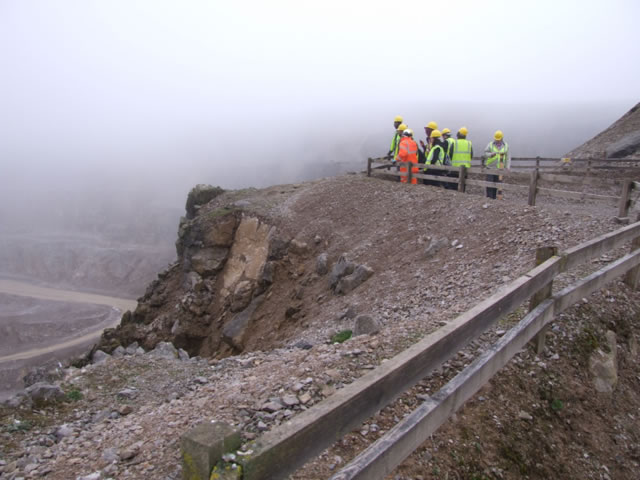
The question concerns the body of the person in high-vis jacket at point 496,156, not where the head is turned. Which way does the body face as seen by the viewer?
toward the camera

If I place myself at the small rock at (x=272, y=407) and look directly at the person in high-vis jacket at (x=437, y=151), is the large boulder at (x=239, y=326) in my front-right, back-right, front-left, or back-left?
front-left

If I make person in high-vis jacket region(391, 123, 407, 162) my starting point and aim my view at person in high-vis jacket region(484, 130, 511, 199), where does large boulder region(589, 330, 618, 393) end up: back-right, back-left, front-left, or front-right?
front-right

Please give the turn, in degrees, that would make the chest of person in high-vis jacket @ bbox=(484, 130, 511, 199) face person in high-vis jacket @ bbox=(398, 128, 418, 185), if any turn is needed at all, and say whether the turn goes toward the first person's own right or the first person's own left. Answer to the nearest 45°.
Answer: approximately 90° to the first person's own right

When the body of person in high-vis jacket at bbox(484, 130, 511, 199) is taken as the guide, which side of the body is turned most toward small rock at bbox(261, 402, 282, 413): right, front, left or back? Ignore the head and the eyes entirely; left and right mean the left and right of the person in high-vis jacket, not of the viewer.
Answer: front

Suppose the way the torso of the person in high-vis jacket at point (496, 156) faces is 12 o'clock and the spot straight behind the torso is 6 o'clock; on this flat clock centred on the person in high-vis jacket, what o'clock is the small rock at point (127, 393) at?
The small rock is roughly at 1 o'clock from the person in high-vis jacket.

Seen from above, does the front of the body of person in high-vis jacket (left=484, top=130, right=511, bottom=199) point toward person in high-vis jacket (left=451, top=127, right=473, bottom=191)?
no

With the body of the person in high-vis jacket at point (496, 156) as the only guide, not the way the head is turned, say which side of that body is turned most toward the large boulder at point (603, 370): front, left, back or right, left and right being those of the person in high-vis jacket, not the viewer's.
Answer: front

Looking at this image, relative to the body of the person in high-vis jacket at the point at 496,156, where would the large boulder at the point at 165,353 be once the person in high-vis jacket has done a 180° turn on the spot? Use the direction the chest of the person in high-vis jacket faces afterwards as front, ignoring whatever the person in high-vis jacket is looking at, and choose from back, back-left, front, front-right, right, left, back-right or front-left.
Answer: back-left

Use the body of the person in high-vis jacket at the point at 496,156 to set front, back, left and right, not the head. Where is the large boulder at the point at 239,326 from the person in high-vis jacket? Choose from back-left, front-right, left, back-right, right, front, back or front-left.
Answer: front-right

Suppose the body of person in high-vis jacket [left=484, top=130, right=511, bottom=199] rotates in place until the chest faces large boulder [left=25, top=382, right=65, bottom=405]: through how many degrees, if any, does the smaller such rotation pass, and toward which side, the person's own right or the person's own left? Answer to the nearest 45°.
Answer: approximately 45° to the person's own right

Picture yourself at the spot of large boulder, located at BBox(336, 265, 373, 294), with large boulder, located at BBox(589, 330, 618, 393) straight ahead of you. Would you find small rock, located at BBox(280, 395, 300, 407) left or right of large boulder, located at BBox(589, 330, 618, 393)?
right

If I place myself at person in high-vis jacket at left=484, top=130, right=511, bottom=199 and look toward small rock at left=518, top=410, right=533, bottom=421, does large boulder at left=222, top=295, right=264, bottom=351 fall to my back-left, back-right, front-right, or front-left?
front-right

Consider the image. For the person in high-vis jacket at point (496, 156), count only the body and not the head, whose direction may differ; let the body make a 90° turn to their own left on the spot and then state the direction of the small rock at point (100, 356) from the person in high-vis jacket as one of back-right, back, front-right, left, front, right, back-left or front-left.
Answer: back-right

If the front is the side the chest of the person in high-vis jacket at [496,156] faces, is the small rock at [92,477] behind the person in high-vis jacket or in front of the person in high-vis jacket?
in front

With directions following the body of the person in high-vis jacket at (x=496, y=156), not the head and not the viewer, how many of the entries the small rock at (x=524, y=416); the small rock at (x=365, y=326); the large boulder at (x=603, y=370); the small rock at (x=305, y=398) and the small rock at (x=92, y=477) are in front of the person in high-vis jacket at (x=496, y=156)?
5

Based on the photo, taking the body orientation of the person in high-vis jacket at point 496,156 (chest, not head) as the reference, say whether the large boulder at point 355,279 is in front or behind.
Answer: in front

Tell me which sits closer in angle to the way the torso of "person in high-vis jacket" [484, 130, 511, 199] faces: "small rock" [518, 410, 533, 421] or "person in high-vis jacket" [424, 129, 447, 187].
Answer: the small rock

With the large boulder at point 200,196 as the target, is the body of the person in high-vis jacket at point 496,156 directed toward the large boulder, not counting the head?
no
